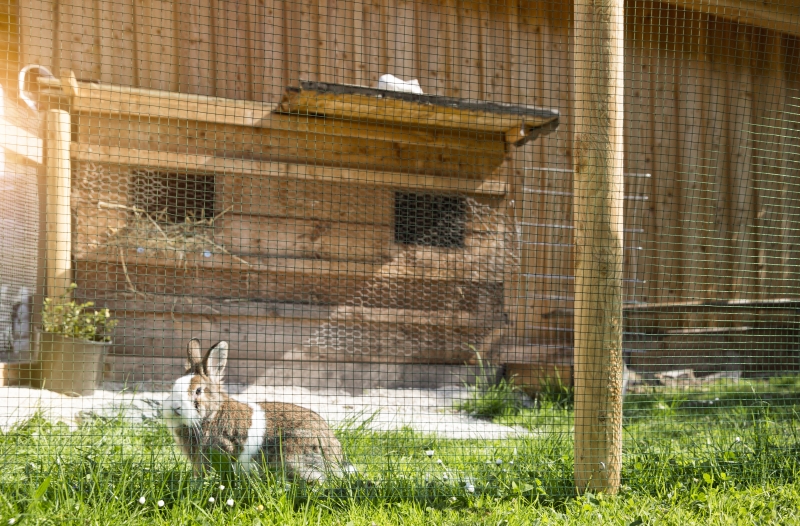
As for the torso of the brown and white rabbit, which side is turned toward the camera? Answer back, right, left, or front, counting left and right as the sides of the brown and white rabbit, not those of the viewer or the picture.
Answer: left

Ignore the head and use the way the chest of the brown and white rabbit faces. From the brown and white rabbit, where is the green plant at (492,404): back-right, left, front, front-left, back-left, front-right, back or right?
back-right

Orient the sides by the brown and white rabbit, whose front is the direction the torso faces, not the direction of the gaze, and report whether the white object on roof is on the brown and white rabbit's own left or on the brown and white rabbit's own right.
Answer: on the brown and white rabbit's own right

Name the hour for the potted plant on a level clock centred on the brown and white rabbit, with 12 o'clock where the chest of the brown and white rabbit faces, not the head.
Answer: The potted plant is roughly at 2 o'clock from the brown and white rabbit.

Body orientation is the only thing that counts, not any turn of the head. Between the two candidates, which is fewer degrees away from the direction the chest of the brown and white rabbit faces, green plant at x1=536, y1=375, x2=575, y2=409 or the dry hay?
the dry hay

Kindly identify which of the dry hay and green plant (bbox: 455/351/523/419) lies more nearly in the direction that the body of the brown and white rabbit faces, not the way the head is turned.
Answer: the dry hay

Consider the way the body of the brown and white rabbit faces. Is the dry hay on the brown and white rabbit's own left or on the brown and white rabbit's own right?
on the brown and white rabbit's own right
